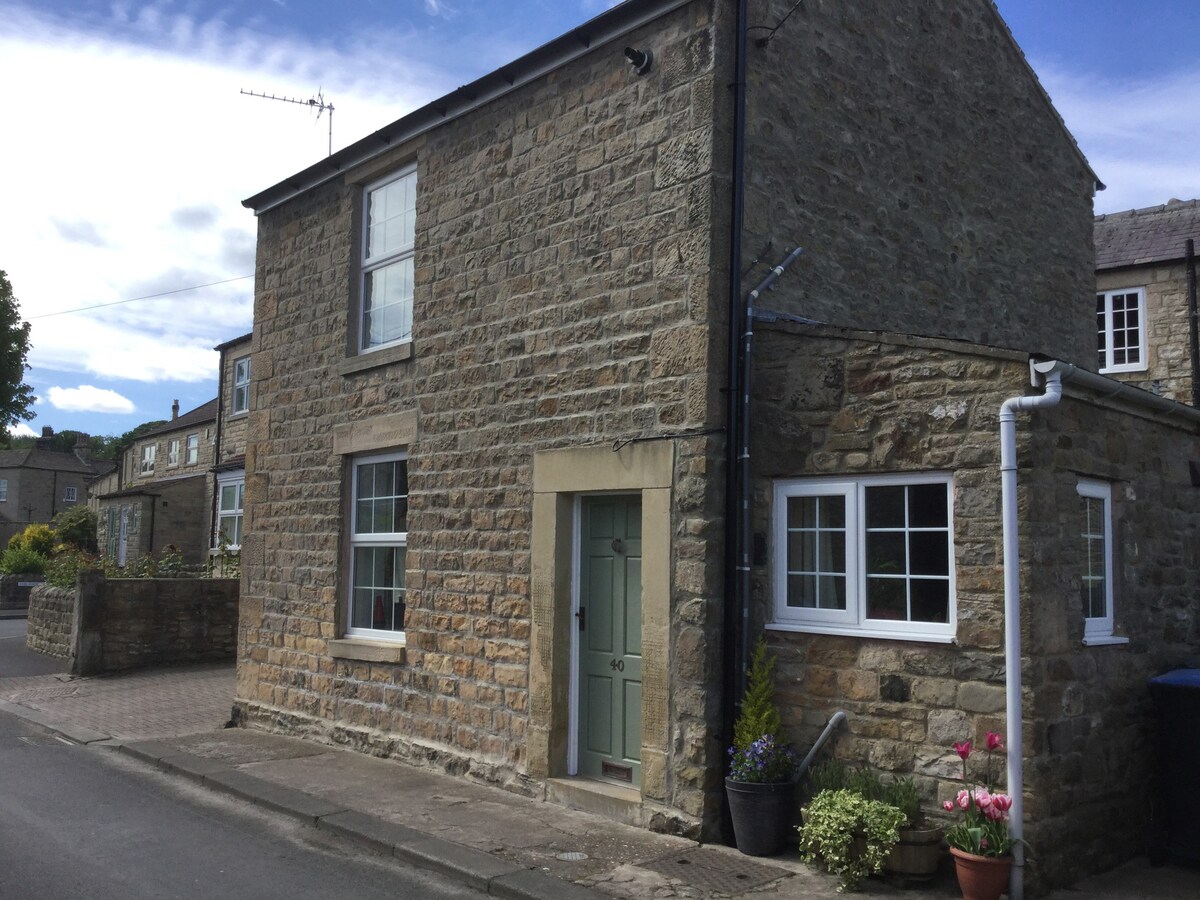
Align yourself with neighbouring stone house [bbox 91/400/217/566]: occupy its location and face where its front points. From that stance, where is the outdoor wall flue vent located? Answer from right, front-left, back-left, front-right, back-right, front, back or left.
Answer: front-left

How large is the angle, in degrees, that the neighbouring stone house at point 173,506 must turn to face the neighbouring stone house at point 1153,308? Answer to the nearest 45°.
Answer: approximately 90° to its left

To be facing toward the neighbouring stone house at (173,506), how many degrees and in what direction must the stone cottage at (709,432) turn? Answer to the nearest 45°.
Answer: approximately 90° to its right

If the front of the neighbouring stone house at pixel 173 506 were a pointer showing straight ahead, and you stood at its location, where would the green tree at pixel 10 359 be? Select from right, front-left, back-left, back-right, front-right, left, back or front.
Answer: right

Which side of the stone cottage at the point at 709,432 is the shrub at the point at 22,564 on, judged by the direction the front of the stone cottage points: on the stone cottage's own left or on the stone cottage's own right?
on the stone cottage's own right

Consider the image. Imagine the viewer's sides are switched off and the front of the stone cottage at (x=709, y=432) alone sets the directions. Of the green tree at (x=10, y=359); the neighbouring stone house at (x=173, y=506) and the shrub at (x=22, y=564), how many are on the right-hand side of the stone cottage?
3

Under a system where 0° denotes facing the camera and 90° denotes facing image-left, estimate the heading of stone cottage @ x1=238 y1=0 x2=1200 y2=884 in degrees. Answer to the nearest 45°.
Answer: approximately 45°

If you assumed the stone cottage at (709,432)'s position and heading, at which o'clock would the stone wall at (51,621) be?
The stone wall is roughly at 3 o'clock from the stone cottage.
